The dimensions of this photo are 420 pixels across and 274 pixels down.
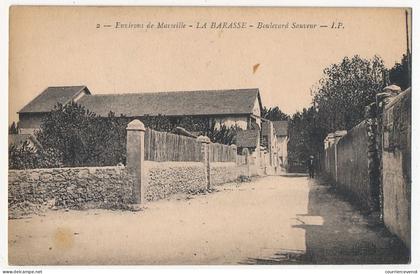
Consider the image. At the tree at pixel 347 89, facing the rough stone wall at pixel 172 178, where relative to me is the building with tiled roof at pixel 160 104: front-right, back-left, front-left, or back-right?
front-right
